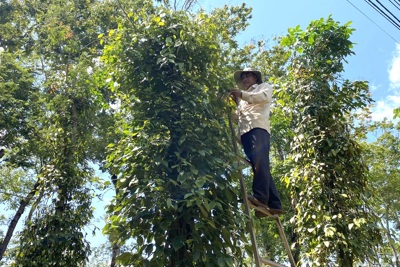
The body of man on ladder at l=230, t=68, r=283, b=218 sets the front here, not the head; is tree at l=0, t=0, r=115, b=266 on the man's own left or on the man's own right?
on the man's own right

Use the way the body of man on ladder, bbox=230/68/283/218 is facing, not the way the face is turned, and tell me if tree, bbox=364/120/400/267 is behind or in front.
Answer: behind

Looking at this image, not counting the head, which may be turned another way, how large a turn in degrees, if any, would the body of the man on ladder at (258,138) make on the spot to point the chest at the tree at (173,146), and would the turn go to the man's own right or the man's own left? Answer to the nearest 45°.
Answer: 0° — they already face it

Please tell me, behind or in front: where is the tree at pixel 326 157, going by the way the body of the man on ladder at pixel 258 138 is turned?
behind
